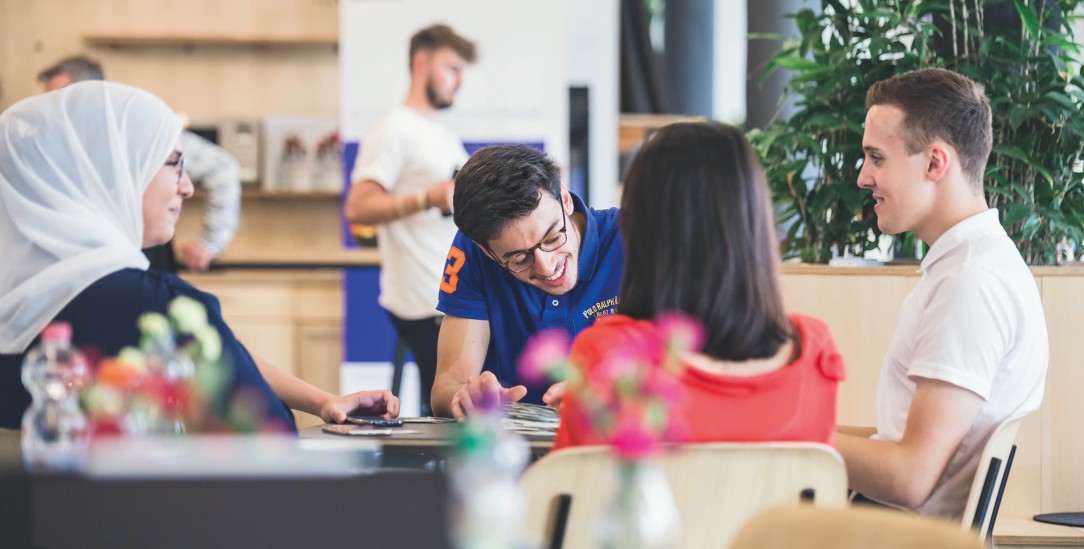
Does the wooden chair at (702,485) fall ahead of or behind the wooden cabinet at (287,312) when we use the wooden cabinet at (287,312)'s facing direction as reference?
ahead

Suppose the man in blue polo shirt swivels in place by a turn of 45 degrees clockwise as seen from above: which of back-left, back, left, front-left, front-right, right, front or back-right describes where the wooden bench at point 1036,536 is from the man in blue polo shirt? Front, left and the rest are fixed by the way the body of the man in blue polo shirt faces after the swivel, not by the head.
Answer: back-left

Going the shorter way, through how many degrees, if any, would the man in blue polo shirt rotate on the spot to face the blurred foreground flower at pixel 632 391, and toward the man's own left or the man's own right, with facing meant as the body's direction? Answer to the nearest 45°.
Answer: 0° — they already face it

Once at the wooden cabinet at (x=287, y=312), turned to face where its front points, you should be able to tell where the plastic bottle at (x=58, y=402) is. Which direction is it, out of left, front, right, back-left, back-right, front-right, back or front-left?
front

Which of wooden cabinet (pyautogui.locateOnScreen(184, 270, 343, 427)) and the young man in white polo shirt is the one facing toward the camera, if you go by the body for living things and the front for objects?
the wooden cabinet

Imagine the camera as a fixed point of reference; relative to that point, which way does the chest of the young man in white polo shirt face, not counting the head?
to the viewer's left

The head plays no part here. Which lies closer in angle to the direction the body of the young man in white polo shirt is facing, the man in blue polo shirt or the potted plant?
the man in blue polo shirt

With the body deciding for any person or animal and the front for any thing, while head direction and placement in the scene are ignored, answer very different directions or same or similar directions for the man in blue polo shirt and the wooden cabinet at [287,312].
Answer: same or similar directions

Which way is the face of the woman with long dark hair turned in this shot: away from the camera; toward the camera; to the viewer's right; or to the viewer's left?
away from the camera

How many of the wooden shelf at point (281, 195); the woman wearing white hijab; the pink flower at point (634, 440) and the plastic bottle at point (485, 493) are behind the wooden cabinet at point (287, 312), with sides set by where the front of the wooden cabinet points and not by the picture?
1

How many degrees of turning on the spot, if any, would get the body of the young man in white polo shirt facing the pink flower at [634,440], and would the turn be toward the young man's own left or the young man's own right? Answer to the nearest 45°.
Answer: approximately 90° to the young man's own left

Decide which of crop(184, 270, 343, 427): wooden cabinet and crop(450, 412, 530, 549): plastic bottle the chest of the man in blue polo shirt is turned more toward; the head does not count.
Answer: the plastic bottle

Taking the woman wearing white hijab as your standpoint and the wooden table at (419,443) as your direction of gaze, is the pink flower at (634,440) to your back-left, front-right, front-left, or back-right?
front-right

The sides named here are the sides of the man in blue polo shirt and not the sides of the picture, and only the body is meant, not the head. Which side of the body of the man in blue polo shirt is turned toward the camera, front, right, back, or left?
front
